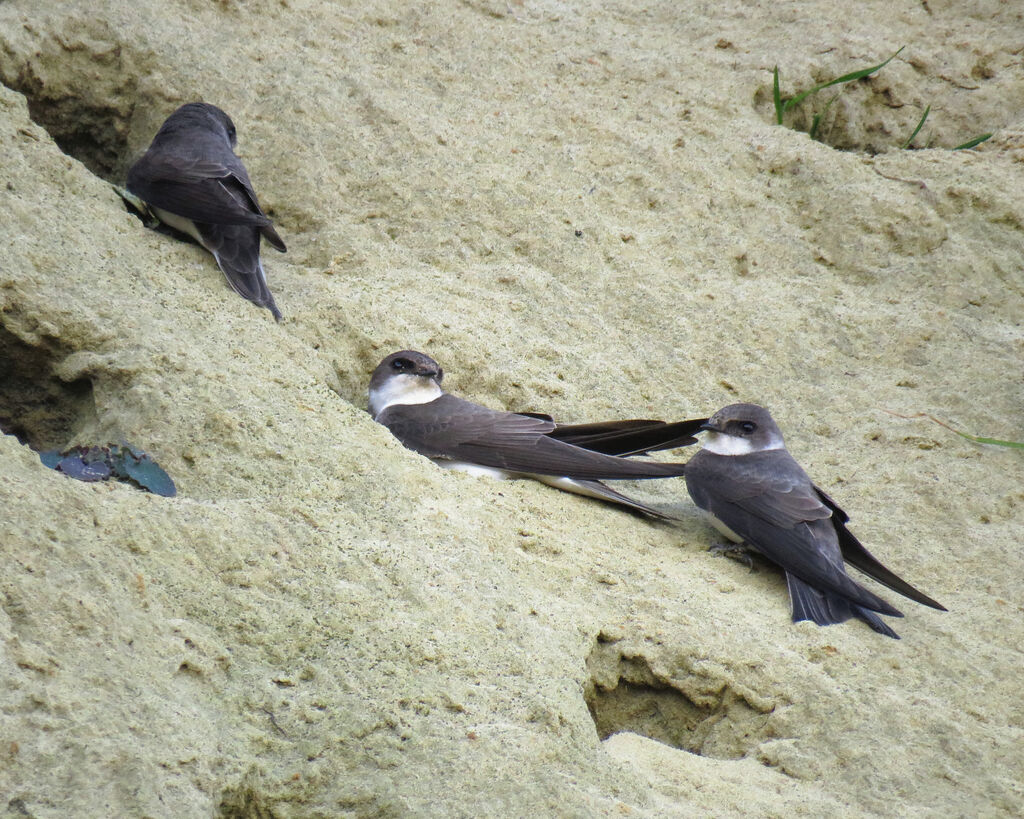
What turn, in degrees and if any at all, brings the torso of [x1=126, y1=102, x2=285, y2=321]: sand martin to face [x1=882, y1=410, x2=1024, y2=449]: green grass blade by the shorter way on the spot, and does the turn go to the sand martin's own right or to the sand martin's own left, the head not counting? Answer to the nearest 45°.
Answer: approximately 135° to the sand martin's own right

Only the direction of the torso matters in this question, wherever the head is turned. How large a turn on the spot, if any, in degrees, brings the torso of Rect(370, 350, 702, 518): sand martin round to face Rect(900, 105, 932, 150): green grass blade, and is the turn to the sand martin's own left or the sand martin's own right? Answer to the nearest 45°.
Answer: approximately 135° to the sand martin's own right

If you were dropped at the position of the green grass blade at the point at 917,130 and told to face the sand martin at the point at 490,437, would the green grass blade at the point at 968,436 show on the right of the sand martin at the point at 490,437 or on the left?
left

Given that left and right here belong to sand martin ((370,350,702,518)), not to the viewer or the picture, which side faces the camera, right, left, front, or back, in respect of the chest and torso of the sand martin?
left

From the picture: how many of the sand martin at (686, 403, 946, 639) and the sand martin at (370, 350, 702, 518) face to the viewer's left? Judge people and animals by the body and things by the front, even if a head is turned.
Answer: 2

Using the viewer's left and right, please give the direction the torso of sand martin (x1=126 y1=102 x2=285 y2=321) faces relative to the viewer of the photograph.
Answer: facing away from the viewer and to the left of the viewer

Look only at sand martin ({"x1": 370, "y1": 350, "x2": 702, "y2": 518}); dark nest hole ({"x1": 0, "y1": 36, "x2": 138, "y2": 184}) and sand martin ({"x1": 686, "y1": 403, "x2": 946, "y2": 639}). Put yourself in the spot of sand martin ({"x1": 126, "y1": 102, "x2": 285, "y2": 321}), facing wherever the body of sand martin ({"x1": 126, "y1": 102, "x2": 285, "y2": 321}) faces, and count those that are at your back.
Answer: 2

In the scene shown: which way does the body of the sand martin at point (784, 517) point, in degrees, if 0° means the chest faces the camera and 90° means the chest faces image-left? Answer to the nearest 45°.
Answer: approximately 90°

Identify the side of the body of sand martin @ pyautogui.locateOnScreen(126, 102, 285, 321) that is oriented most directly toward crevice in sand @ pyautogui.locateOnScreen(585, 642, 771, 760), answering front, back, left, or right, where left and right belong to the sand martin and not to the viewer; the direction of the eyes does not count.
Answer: back

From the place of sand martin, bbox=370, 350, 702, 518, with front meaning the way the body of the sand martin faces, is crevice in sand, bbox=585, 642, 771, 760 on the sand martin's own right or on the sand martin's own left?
on the sand martin's own left

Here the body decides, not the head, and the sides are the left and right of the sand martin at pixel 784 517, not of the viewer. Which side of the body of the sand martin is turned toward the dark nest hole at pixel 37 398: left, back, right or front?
front
